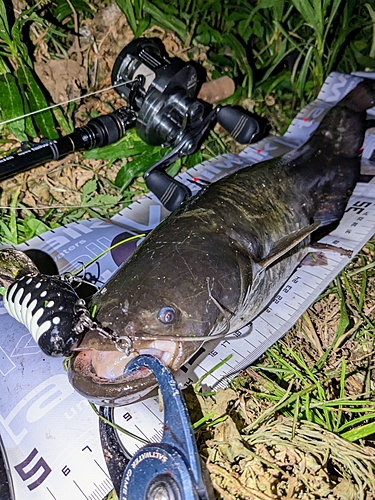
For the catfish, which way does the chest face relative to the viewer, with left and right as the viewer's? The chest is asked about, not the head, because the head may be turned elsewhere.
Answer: facing the viewer and to the left of the viewer

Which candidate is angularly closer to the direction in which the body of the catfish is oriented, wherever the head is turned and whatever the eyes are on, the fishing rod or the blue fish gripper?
the blue fish gripper

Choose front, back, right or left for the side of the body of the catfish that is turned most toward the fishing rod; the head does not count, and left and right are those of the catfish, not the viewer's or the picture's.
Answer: right
